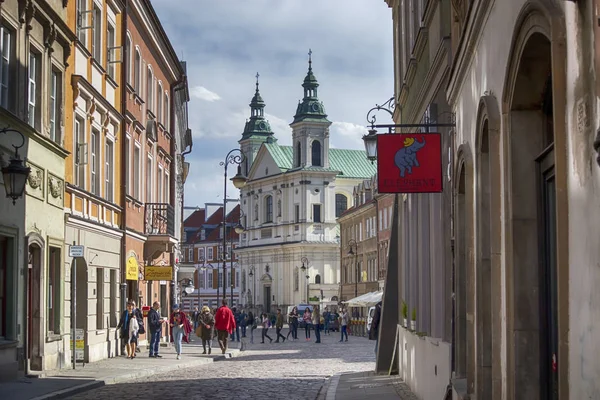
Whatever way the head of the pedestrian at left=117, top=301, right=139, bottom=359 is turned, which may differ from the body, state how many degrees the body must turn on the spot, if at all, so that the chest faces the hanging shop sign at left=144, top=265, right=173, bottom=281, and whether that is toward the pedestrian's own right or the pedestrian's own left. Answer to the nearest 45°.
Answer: approximately 180°

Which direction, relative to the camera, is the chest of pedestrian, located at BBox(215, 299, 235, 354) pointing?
away from the camera

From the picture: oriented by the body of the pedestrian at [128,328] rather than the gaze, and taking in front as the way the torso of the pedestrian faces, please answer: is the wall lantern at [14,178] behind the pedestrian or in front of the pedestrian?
in front

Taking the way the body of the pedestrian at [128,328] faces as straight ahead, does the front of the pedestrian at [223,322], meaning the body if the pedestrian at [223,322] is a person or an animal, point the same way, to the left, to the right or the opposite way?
the opposite way

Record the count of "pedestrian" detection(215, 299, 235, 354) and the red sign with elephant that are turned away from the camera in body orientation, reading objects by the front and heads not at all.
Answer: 1

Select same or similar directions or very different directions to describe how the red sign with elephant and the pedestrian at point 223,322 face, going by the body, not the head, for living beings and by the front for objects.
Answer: very different directions

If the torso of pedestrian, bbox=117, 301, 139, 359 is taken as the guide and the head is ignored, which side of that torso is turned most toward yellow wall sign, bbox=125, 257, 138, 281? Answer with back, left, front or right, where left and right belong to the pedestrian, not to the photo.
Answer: back

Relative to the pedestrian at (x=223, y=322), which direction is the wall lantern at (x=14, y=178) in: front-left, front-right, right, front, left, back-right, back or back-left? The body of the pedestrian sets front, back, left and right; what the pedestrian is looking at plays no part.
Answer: back

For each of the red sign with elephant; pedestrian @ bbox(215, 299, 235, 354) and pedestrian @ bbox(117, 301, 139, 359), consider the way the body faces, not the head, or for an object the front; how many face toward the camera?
2

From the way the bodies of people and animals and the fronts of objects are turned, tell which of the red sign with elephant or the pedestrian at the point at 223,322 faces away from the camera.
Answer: the pedestrian
